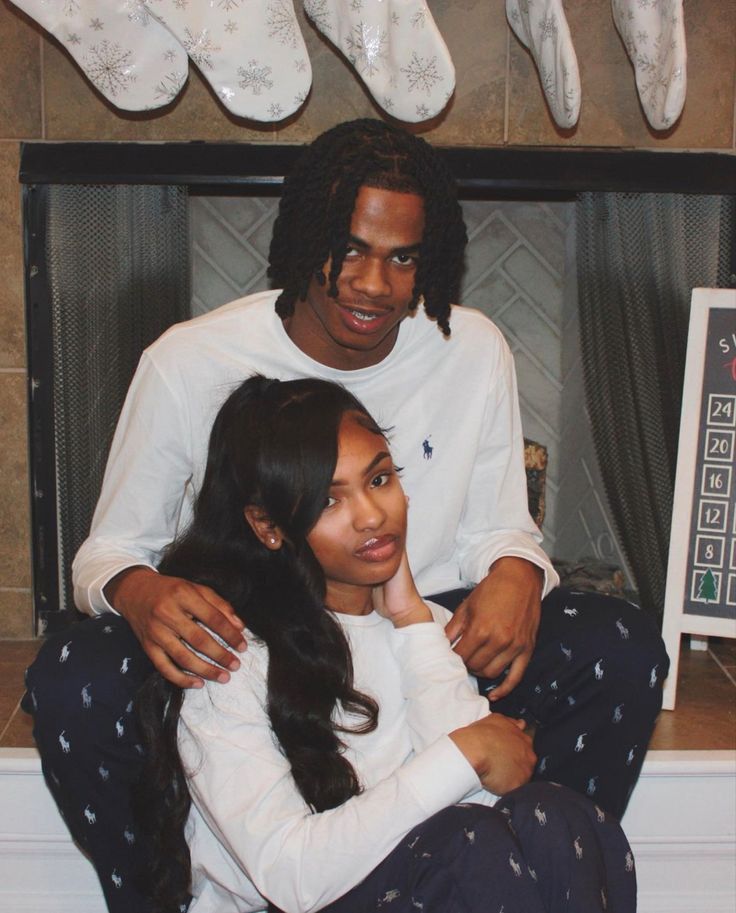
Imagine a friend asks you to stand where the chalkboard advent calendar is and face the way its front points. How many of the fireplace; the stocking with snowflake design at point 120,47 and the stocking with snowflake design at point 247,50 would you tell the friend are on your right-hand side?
3

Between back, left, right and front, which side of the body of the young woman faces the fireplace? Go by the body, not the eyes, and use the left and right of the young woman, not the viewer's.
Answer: back

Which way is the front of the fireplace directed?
toward the camera

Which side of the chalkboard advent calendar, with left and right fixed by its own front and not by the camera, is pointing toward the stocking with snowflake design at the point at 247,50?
right

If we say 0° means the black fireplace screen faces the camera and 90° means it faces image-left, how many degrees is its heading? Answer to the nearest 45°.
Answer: approximately 0°

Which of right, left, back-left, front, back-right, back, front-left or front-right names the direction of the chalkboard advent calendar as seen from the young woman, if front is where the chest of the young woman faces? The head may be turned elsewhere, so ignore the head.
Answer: left

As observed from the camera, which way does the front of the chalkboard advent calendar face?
facing the viewer

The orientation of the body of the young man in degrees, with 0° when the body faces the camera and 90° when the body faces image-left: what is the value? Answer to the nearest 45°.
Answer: approximately 0°

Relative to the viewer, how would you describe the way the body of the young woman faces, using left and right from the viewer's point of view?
facing the viewer and to the right of the viewer

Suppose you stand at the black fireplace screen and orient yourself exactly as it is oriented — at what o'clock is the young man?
The young man is roughly at 11 o'clock from the black fireplace screen.

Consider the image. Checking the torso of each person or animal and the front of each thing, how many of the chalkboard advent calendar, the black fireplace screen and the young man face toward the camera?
3

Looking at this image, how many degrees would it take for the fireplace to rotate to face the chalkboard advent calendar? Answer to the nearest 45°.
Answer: approximately 90° to its left

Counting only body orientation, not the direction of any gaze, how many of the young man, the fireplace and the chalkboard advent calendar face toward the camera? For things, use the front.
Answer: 3

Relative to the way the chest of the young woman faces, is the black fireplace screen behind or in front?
behind
